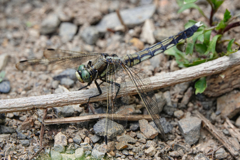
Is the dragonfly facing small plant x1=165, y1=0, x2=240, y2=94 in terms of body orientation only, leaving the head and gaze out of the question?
no

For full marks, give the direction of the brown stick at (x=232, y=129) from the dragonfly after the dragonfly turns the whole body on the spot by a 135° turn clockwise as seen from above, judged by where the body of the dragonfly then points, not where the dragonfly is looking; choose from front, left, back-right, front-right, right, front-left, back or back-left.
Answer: right

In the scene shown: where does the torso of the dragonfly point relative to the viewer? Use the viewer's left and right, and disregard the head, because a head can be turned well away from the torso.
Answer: facing the viewer and to the left of the viewer
